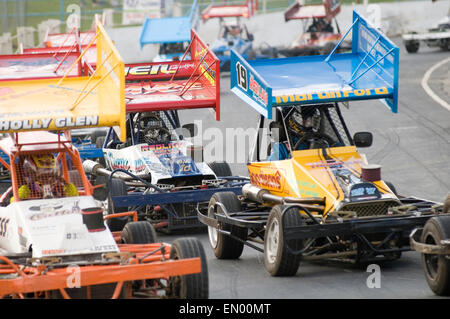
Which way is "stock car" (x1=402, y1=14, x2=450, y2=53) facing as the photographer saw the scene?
facing the viewer and to the left of the viewer

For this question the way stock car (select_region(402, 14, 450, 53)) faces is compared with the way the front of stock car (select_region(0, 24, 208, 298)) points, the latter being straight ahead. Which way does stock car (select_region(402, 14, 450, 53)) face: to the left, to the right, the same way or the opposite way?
to the right

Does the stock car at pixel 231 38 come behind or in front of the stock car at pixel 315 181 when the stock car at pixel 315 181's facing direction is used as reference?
behind

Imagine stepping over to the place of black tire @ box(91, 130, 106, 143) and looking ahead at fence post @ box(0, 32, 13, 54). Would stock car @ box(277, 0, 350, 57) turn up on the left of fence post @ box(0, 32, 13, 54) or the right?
right

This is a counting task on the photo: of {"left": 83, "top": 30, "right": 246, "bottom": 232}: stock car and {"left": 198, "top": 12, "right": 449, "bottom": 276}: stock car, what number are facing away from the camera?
0

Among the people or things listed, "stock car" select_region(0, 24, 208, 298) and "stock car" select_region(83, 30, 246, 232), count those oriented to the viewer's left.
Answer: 0

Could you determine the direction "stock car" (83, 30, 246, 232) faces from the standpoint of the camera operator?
facing the viewer and to the right of the viewer

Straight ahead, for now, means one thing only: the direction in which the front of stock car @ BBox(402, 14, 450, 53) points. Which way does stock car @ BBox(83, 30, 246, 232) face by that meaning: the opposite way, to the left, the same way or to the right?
to the left

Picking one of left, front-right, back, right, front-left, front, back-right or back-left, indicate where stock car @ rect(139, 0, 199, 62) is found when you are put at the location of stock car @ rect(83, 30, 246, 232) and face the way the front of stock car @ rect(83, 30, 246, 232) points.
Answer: back-left

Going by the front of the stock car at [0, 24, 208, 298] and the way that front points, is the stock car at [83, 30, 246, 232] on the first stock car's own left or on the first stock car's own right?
on the first stock car's own left

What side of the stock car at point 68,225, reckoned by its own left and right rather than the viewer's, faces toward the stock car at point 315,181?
left

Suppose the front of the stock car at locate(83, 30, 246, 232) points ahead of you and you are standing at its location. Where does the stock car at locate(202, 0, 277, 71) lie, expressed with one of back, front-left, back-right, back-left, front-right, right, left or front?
back-left

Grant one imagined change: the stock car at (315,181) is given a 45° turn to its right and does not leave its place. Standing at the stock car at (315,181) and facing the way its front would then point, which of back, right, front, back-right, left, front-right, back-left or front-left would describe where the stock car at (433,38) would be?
back

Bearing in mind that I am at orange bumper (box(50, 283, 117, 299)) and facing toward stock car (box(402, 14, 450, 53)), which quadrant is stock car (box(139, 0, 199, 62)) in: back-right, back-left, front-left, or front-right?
front-left

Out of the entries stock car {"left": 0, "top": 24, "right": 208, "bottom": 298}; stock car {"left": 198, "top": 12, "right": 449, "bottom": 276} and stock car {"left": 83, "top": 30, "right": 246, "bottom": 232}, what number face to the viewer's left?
0

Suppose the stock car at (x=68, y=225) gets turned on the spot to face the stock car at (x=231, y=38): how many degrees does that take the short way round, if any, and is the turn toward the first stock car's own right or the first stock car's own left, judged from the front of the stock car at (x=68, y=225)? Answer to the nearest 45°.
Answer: approximately 135° to the first stock car's own left
